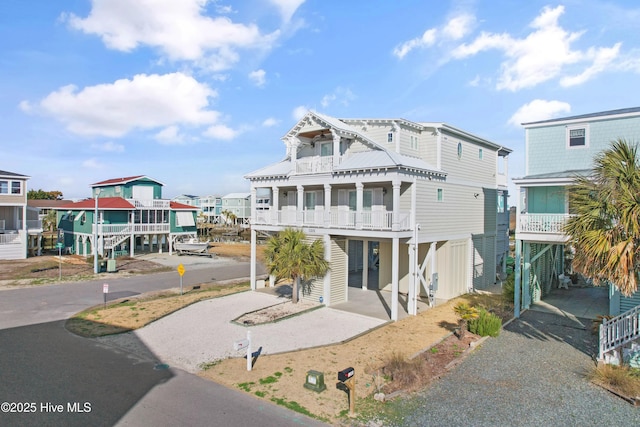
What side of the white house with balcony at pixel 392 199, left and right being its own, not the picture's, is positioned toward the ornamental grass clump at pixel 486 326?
left

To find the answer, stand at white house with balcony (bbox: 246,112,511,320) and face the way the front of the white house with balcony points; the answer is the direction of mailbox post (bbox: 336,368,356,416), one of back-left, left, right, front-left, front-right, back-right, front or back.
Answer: front-left

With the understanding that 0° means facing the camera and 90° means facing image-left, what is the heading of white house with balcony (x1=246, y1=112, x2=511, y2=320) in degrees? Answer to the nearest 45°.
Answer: approximately 45°

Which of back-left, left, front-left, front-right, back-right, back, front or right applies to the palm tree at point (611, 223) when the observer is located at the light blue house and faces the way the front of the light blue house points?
front-left

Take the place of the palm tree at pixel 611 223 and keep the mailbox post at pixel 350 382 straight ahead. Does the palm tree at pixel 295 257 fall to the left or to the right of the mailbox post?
right

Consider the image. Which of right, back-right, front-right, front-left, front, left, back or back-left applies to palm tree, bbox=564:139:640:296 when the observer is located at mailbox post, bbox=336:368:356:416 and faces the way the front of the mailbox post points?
back-left

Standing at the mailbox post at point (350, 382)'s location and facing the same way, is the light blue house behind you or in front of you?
behind

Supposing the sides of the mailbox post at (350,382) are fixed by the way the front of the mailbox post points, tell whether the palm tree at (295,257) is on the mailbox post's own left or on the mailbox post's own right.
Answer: on the mailbox post's own right

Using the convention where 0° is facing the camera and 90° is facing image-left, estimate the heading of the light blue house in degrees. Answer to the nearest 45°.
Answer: approximately 45°
